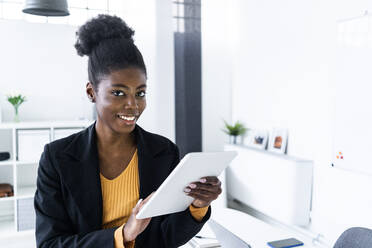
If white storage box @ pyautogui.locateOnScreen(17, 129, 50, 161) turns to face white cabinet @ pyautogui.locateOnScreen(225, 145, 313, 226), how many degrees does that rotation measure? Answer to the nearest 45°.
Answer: approximately 45° to its left

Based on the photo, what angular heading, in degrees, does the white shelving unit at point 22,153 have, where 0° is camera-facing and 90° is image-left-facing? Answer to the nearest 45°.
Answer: approximately 0°

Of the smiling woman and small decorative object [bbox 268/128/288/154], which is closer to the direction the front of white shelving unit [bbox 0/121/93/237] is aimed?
the smiling woman

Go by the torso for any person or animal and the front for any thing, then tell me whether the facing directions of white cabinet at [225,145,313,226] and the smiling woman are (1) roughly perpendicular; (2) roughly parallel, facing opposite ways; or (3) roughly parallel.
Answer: roughly perpendicular

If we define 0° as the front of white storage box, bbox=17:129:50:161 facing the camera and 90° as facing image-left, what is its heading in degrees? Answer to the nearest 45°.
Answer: approximately 0°

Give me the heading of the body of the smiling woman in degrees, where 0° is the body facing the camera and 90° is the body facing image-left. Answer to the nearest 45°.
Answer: approximately 315°

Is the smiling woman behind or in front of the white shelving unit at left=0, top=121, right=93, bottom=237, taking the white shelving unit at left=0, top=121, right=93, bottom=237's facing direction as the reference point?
in front
